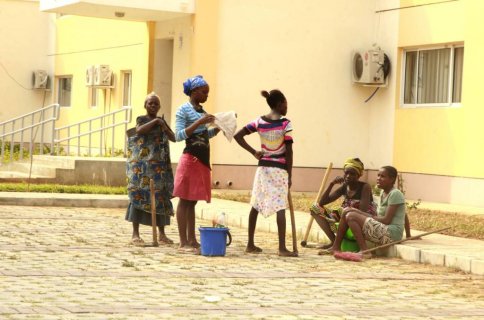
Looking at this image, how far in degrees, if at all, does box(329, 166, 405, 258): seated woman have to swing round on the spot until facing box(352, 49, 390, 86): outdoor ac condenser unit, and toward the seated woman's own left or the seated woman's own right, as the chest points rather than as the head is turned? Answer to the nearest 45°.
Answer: approximately 90° to the seated woman's own right

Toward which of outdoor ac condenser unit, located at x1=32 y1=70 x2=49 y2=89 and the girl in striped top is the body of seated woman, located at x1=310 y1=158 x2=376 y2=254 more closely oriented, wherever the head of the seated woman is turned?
the girl in striped top

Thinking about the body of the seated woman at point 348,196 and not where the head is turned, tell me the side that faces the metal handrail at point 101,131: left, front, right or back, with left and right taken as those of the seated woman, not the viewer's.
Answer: right

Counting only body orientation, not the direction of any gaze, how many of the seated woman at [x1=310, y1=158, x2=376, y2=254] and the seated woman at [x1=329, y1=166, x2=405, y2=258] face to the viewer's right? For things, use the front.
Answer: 0

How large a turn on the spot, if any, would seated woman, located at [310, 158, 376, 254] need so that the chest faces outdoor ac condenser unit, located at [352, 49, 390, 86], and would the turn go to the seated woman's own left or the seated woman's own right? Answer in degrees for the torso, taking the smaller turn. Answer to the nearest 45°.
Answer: approximately 135° to the seated woman's own right

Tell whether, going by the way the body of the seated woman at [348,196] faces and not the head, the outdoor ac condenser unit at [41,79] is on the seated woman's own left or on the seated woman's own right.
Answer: on the seated woman's own right

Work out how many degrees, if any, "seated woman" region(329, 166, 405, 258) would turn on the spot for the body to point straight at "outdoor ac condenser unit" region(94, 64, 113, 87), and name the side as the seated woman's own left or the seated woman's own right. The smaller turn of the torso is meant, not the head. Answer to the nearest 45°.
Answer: approximately 45° to the seated woman's own right

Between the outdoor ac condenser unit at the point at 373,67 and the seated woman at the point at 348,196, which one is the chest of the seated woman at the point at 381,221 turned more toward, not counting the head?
the seated woman

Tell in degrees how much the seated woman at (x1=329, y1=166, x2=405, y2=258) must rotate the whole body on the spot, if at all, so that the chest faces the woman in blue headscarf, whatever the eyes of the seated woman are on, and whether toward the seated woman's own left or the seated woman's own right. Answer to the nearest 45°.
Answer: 0° — they already face them

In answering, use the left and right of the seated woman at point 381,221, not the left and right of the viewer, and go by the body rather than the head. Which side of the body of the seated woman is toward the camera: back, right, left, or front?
left

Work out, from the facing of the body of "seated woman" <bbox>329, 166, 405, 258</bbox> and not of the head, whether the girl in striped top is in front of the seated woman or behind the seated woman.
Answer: in front
